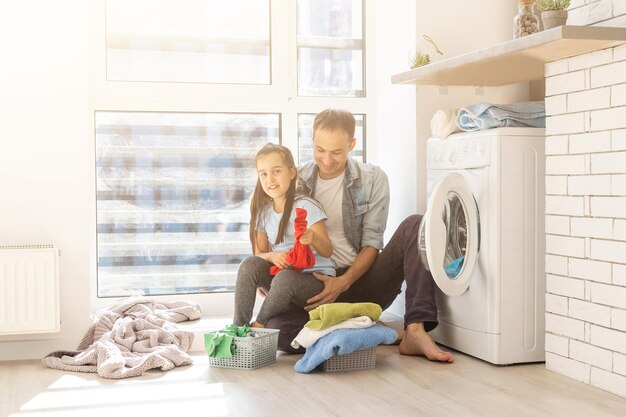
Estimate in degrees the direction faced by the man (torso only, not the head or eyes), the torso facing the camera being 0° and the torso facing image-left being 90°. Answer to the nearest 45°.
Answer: approximately 45°

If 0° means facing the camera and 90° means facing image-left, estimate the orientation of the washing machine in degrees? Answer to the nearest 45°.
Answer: approximately 45°

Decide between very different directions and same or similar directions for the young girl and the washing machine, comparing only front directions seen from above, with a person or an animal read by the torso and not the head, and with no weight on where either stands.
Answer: same or similar directions

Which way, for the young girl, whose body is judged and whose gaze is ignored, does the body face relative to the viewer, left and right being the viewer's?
facing the viewer and to the left of the viewer

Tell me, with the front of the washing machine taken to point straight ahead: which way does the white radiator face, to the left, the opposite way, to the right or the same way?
to the left

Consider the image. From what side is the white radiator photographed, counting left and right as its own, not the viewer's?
front

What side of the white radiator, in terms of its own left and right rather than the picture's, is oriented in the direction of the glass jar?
left

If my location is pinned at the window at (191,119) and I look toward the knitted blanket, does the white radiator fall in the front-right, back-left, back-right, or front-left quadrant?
front-right

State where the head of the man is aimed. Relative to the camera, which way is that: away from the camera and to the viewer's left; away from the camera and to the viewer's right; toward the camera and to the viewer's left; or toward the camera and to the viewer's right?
toward the camera and to the viewer's left

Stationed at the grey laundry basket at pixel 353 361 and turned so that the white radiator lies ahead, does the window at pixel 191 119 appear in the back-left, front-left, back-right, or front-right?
front-right
